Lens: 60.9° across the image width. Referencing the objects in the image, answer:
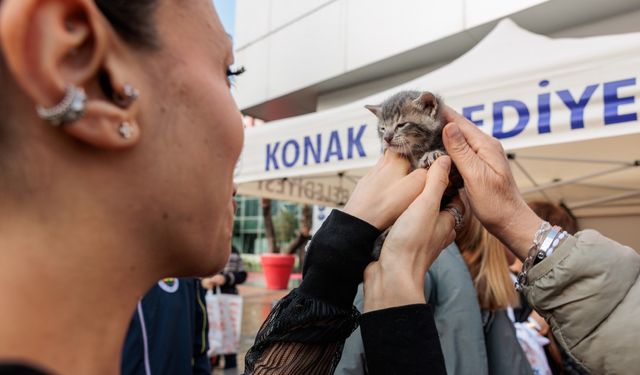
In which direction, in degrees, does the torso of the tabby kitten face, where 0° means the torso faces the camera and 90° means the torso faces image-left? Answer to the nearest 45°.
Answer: approximately 45°

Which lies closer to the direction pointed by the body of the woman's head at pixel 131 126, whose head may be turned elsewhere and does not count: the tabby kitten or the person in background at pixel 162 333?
the tabby kitten

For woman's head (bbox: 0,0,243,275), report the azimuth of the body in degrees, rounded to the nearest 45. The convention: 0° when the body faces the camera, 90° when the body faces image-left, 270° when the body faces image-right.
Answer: approximately 225°

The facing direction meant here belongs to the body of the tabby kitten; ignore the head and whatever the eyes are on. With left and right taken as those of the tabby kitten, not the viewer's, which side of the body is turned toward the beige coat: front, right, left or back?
left

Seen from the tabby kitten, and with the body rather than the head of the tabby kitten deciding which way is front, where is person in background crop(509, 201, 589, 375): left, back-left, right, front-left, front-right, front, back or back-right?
back

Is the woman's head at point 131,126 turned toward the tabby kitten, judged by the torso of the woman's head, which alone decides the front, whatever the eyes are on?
yes
